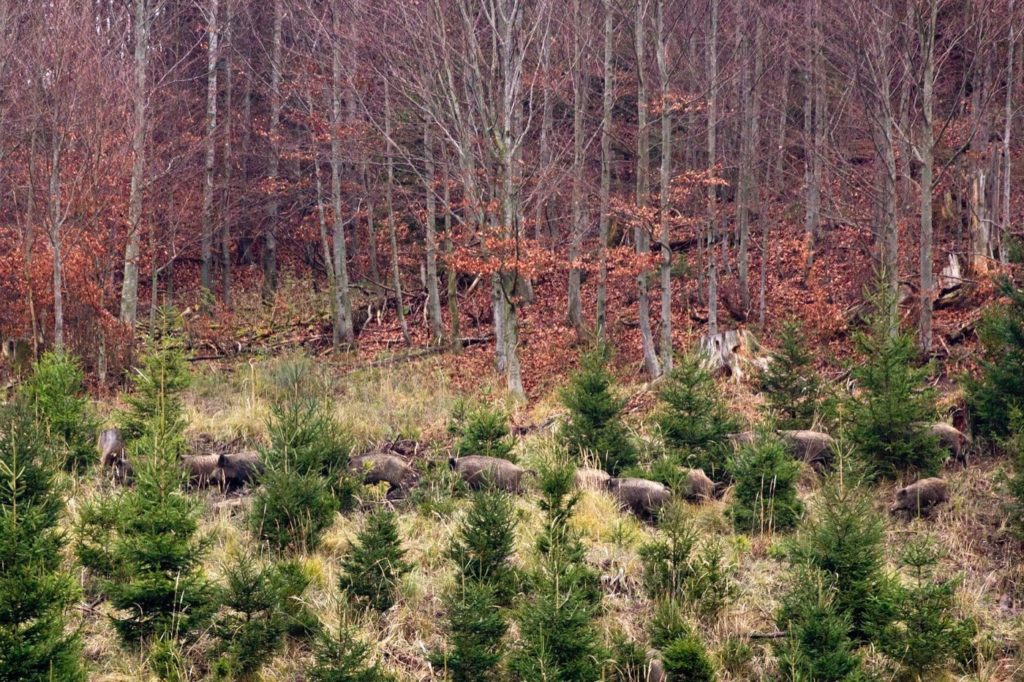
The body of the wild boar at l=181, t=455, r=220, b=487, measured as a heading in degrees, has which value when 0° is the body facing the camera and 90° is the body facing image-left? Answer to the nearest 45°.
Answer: approximately 90°

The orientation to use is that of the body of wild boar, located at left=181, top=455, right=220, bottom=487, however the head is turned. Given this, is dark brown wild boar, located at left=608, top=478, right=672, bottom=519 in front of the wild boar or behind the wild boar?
behind

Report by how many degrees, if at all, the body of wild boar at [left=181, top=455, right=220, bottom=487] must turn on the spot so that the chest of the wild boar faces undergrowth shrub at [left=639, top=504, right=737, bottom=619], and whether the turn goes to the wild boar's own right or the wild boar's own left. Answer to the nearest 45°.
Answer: approximately 135° to the wild boar's own left
